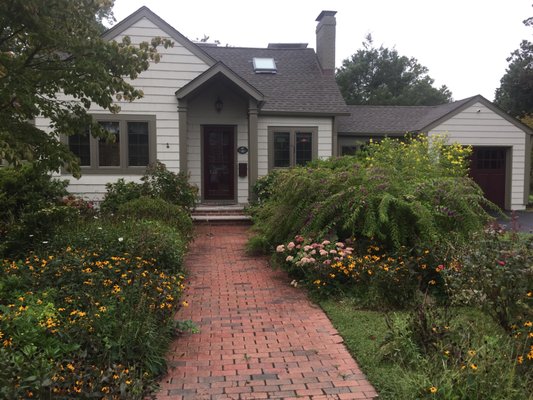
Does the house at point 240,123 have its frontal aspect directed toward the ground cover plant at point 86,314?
yes

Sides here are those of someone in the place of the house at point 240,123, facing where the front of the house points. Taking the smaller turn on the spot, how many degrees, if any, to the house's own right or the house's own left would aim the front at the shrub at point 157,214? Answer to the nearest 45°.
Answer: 0° — it already faces it

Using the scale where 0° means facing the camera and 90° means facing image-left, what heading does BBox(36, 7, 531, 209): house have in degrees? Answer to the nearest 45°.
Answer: approximately 0°

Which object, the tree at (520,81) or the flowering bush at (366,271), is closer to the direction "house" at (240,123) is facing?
the flowering bush

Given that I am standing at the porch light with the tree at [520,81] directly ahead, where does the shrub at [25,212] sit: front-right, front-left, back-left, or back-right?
back-right

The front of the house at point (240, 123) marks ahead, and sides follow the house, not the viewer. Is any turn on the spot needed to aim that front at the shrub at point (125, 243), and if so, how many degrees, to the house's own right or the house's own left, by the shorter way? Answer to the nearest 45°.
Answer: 0° — it already faces it

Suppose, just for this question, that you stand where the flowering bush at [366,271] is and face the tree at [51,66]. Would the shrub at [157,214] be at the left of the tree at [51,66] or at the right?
right

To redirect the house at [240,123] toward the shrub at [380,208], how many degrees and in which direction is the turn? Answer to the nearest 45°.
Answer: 0° — it already faces it

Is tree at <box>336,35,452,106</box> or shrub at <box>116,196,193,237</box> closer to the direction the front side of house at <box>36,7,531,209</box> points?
the shrub

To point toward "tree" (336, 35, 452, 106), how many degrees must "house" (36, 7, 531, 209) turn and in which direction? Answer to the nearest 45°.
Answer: approximately 180°
